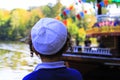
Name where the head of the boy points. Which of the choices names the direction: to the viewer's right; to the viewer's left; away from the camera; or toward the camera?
away from the camera

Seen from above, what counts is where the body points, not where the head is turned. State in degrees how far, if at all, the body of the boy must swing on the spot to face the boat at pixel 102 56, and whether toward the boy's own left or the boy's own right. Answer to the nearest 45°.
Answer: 0° — they already face it

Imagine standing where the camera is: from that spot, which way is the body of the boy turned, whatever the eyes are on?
away from the camera
